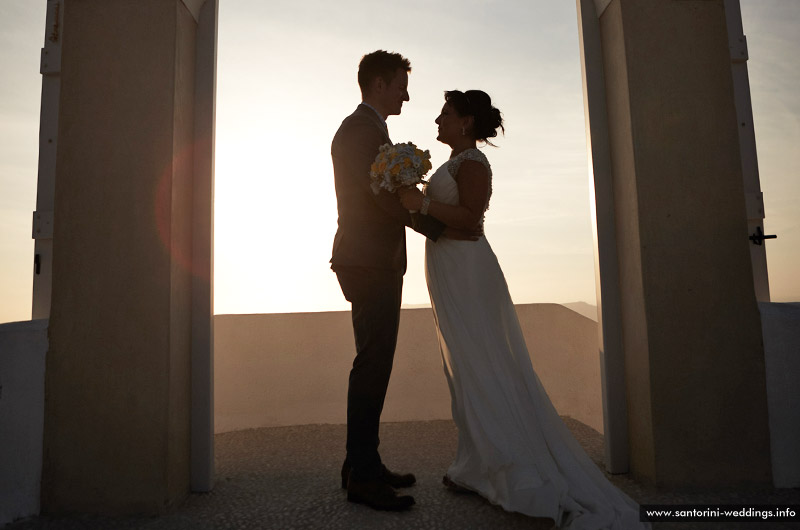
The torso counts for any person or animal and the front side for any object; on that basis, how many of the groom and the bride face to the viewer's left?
1

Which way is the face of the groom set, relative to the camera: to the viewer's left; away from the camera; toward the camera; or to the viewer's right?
to the viewer's right

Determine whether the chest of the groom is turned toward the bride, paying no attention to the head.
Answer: yes

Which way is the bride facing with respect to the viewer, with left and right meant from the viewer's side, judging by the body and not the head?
facing to the left of the viewer

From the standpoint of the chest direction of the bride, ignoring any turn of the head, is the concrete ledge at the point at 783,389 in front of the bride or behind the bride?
behind

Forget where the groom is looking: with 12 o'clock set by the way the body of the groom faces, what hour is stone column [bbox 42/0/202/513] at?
The stone column is roughly at 6 o'clock from the groom.

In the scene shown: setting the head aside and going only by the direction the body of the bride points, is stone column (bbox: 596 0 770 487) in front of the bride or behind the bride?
behind

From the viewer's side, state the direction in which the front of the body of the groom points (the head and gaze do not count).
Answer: to the viewer's right

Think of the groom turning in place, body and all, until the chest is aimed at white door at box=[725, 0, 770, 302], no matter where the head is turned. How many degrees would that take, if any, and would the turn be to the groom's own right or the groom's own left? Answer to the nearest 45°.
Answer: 0° — they already face it

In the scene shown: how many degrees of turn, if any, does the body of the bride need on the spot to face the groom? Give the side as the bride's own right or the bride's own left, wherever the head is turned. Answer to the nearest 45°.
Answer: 0° — they already face them

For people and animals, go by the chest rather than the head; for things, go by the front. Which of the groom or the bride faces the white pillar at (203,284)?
the bride

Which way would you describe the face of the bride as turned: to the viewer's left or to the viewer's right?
to the viewer's left

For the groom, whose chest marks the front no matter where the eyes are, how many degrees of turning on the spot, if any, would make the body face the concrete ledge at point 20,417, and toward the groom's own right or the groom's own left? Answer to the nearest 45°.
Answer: approximately 180°

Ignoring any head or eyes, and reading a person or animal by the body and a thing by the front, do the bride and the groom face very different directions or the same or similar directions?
very different directions

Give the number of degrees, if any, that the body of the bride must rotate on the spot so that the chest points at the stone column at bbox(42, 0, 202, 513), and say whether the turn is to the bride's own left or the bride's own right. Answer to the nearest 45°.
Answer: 0° — they already face it
